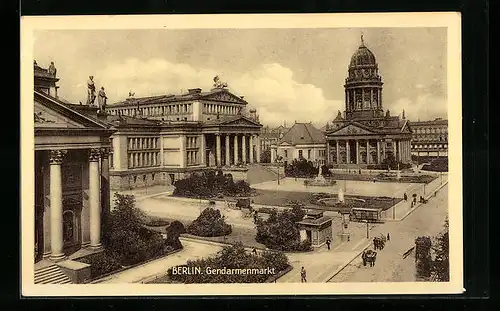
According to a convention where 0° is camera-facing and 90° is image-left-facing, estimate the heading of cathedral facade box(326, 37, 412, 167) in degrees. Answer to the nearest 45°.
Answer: approximately 0°

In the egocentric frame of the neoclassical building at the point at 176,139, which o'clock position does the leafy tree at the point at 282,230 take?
The leafy tree is roughly at 1 o'clock from the neoclassical building.

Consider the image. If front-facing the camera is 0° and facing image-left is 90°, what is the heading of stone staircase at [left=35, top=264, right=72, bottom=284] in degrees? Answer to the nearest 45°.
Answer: approximately 315°
